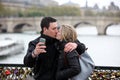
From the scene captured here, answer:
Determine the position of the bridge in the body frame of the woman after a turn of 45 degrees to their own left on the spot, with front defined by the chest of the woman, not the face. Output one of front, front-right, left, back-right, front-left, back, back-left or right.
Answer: back-right

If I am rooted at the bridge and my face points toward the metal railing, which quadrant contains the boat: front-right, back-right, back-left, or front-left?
front-right

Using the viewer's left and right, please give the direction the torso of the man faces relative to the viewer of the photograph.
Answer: facing the viewer and to the right of the viewer

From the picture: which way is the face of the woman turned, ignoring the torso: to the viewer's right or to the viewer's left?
to the viewer's left

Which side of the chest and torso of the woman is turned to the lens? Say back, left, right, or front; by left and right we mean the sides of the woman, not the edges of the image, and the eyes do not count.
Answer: left

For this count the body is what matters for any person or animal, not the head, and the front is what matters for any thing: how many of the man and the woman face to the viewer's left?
1
